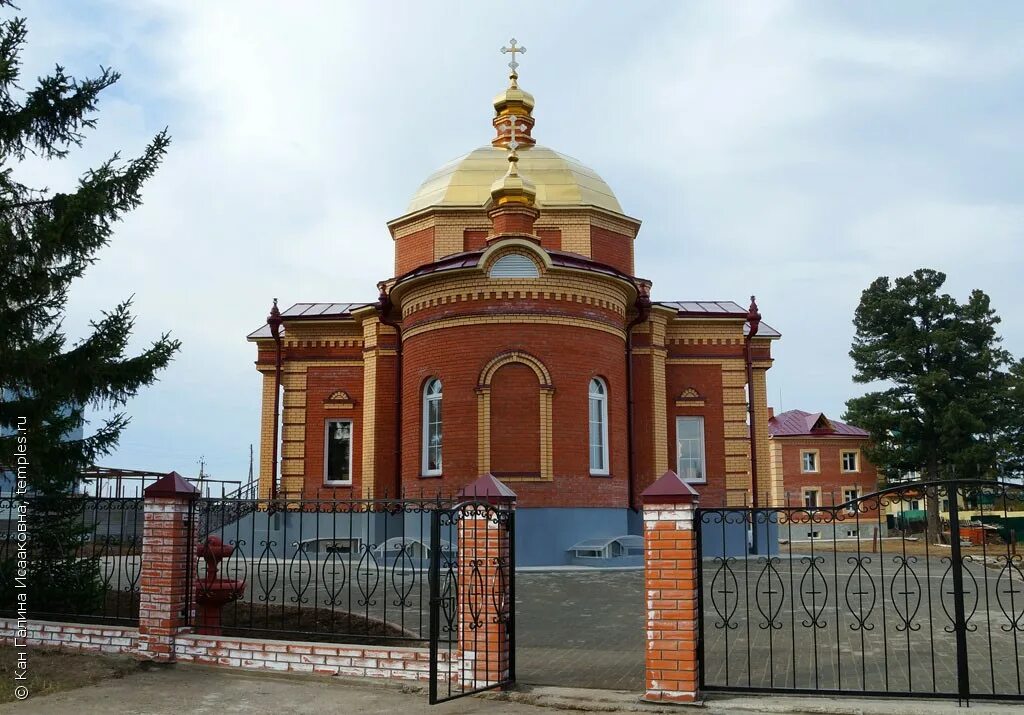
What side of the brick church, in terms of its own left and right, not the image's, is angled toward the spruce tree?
back

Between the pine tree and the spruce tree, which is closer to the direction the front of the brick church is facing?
the pine tree

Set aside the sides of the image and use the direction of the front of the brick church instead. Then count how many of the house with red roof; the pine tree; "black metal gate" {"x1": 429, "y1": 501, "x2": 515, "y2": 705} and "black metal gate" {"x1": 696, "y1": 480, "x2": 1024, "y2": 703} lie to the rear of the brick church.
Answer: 2

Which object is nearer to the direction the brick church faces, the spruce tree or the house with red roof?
the house with red roof

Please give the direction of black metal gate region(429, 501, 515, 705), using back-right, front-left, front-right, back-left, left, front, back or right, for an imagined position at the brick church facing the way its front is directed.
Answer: back

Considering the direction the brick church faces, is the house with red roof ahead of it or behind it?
ahead

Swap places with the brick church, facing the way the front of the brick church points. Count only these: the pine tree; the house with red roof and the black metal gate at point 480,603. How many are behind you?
1

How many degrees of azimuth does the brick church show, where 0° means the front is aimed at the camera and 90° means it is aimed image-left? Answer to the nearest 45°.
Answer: approximately 180°

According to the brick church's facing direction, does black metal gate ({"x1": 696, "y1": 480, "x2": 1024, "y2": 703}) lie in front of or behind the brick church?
behind
